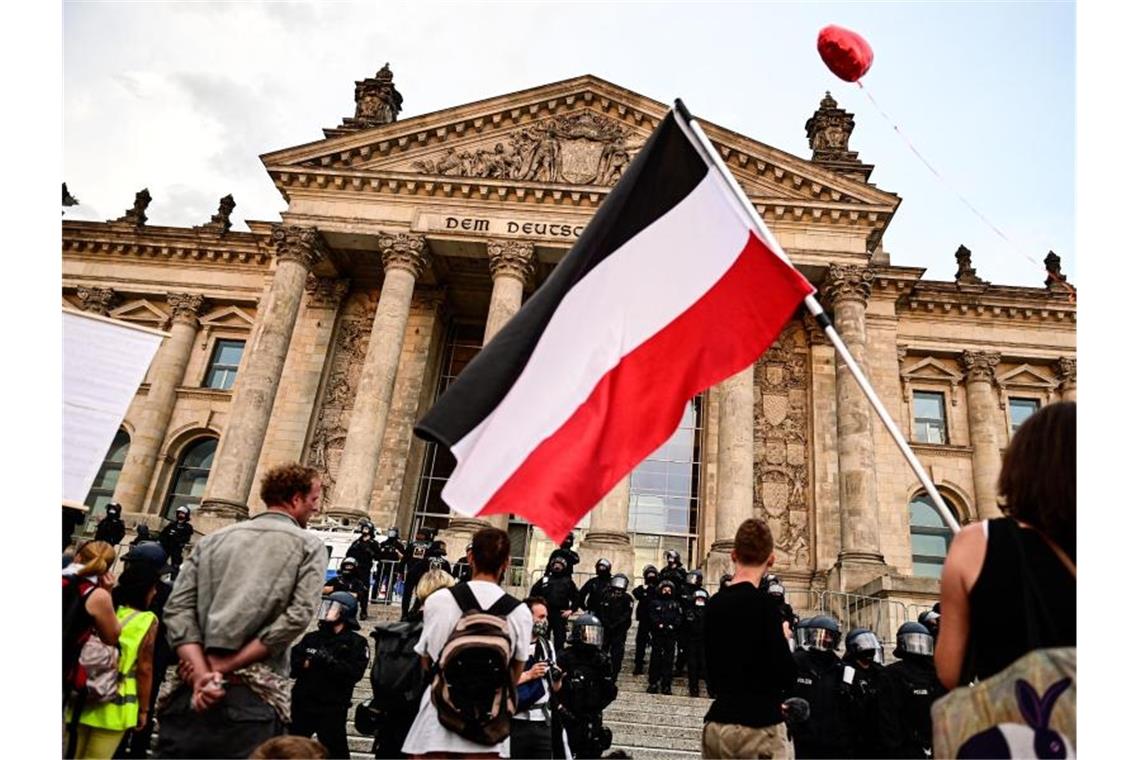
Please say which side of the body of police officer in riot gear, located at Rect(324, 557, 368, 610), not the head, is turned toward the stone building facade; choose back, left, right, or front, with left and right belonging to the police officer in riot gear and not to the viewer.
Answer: back

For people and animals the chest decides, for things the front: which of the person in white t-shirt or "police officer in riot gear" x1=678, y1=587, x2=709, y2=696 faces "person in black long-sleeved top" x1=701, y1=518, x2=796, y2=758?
the police officer in riot gear

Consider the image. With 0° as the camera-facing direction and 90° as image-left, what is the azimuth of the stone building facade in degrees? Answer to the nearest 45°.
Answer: approximately 0°

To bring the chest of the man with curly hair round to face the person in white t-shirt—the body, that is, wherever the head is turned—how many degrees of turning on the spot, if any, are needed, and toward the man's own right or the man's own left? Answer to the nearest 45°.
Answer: approximately 45° to the man's own right

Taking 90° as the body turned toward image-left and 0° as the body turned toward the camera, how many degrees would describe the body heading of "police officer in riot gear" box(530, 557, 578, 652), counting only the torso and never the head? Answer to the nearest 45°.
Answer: approximately 0°
